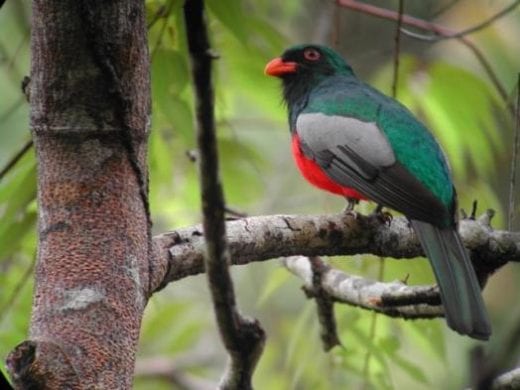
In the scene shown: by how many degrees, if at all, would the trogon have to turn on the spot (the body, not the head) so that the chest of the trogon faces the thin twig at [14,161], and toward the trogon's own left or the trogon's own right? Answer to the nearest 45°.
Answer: approximately 45° to the trogon's own left

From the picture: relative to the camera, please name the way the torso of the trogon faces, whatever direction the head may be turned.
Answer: to the viewer's left

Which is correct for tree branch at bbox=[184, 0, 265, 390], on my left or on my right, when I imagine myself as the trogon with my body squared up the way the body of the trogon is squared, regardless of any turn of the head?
on my left
